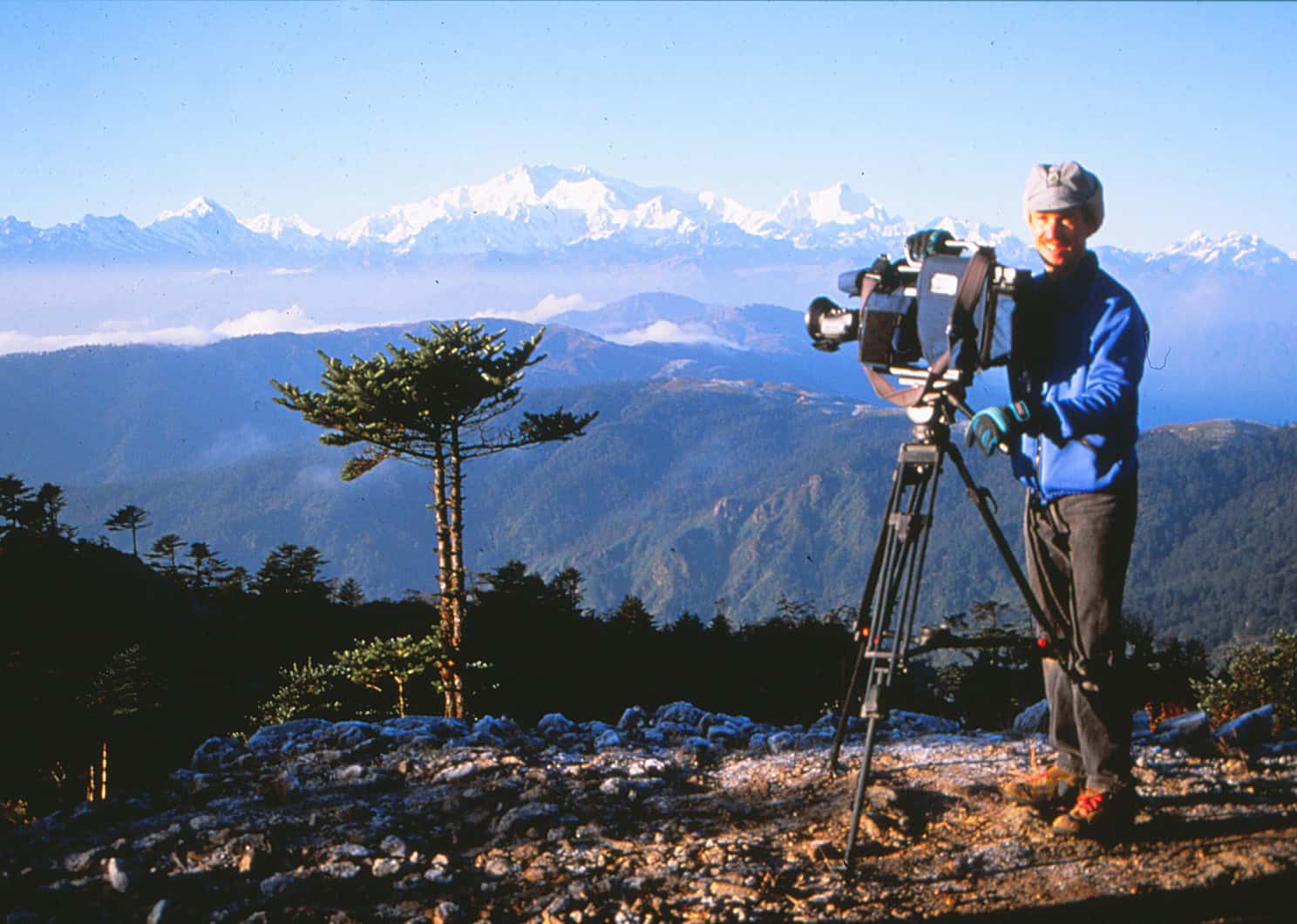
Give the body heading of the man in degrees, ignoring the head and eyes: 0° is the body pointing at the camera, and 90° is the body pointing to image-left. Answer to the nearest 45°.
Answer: approximately 45°

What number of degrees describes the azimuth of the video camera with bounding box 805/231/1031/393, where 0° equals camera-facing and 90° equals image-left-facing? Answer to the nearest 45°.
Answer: approximately 90°

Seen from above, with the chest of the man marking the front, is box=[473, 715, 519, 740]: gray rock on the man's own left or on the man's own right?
on the man's own right
